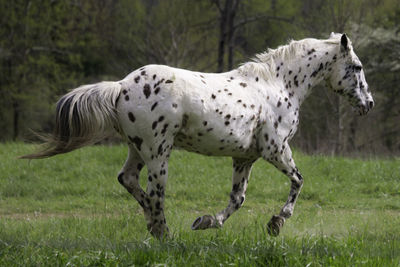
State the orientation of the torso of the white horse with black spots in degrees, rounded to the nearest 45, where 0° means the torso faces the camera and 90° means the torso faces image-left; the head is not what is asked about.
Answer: approximately 270°
